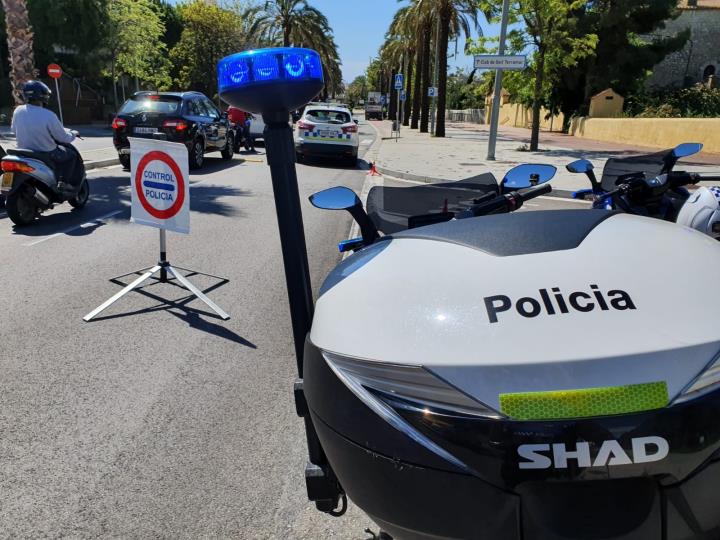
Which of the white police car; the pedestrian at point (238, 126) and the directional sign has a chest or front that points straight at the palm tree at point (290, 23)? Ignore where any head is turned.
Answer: the white police car

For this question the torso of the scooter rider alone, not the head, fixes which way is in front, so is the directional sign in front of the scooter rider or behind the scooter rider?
in front

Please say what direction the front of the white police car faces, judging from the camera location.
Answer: facing away from the viewer

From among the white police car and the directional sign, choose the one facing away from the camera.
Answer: the white police car

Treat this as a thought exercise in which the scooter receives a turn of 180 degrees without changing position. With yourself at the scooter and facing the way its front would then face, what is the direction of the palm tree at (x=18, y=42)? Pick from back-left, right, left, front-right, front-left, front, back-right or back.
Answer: back-right

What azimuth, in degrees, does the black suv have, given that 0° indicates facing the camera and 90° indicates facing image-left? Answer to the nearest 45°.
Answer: approximately 225°

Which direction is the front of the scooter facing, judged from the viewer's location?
facing away from the viewer and to the right of the viewer

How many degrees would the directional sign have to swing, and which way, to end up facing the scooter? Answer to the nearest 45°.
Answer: approximately 45° to its right

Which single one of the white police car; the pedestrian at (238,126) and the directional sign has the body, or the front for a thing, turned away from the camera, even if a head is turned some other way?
the white police car

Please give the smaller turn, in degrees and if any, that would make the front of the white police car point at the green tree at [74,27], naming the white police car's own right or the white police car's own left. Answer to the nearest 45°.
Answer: approximately 45° to the white police car's own left

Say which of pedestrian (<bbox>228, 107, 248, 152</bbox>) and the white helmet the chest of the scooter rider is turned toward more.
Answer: the pedestrian

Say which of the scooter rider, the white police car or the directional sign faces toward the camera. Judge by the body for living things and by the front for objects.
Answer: the directional sign

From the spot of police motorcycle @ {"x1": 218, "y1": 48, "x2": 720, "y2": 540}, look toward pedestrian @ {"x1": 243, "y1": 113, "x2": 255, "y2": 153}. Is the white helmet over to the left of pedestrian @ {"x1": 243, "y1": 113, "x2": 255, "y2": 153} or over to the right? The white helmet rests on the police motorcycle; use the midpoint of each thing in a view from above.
right

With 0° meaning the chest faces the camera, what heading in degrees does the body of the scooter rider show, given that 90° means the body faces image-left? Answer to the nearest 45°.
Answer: approximately 225°
